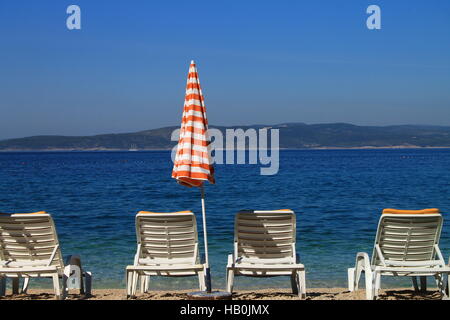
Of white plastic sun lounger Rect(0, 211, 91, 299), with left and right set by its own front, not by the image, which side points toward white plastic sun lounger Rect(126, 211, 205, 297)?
right

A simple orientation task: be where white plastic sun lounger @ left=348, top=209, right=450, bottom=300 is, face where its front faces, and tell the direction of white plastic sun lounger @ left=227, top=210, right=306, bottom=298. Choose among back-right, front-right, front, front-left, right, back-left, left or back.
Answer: left

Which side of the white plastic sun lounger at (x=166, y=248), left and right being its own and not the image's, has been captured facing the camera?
back

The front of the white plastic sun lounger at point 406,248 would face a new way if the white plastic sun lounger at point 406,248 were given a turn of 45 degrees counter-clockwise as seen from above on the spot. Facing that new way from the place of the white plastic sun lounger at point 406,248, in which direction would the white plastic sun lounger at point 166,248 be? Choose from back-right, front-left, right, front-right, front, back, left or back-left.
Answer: front-left

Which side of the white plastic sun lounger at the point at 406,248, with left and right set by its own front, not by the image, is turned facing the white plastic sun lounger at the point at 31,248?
left

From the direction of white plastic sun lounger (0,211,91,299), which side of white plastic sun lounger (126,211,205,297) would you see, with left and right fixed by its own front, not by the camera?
left

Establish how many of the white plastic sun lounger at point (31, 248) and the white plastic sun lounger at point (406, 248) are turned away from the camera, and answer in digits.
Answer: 2

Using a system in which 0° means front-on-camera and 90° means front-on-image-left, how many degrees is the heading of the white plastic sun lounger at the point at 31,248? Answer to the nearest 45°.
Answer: approximately 180°

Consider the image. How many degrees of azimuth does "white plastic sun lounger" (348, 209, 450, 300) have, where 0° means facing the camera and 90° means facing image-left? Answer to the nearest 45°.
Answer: approximately 180°

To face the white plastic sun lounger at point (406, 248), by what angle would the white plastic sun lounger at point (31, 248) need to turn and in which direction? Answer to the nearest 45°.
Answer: approximately 90° to its right

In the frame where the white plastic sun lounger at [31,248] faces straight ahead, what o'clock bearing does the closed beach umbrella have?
The closed beach umbrella is roughly at 4 o'clock from the white plastic sun lounger.

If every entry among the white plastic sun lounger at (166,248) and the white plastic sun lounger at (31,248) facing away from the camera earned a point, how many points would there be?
2
